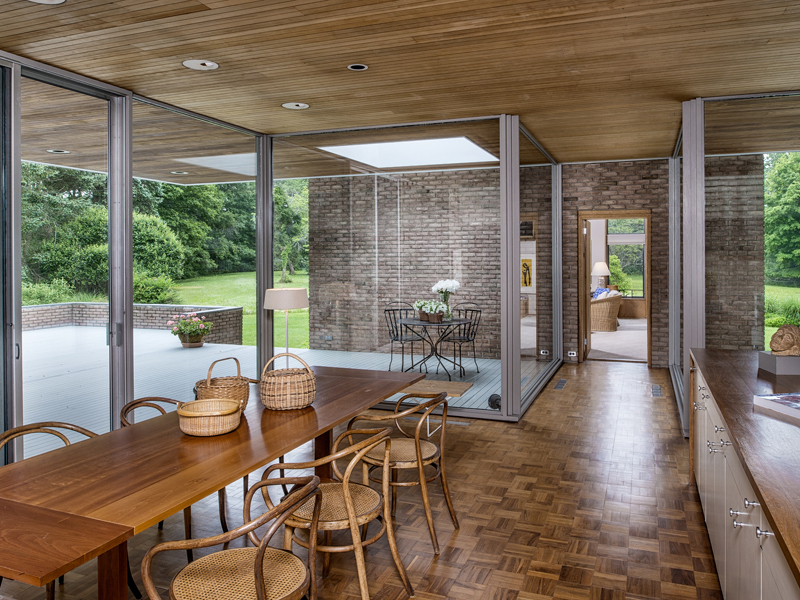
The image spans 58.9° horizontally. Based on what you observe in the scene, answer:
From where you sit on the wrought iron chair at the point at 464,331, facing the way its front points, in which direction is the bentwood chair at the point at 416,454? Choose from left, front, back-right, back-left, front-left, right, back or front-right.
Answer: front-left

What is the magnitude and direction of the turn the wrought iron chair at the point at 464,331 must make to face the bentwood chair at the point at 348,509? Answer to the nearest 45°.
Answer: approximately 45° to its left

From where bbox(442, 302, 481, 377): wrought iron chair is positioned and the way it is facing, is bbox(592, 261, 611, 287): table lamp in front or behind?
behind

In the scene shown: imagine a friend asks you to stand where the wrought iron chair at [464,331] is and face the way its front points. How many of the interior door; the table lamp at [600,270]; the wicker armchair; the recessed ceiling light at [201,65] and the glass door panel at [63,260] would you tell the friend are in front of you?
2

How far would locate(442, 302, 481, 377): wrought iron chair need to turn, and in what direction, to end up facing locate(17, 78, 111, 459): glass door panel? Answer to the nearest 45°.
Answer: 0° — it already faces it

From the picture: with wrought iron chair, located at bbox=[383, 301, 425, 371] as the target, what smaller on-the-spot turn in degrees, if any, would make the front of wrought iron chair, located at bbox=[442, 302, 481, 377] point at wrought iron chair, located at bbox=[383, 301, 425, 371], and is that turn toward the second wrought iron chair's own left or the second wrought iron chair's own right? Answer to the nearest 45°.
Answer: approximately 45° to the second wrought iron chair's own right

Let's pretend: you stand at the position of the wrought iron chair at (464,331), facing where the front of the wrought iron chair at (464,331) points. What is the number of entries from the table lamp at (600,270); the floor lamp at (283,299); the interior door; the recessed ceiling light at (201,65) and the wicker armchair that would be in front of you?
2

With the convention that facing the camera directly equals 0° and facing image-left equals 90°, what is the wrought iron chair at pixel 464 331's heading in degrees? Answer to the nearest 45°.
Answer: approximately 45°

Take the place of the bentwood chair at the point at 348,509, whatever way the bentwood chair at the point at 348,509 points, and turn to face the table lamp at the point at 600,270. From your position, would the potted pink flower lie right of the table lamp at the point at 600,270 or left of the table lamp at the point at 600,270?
left

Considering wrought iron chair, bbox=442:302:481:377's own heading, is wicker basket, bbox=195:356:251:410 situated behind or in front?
in front

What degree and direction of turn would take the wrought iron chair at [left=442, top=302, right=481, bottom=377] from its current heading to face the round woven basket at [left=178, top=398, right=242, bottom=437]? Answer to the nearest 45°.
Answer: approximately 45° to its left

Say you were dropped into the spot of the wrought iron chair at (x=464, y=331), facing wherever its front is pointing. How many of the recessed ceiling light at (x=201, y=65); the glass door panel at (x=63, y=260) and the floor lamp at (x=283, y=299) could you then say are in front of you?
3

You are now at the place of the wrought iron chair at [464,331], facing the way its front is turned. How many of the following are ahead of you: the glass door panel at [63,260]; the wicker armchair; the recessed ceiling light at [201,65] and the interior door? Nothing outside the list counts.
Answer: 2

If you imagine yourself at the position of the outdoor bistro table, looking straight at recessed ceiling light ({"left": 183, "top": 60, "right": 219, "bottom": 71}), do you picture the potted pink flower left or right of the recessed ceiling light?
right
